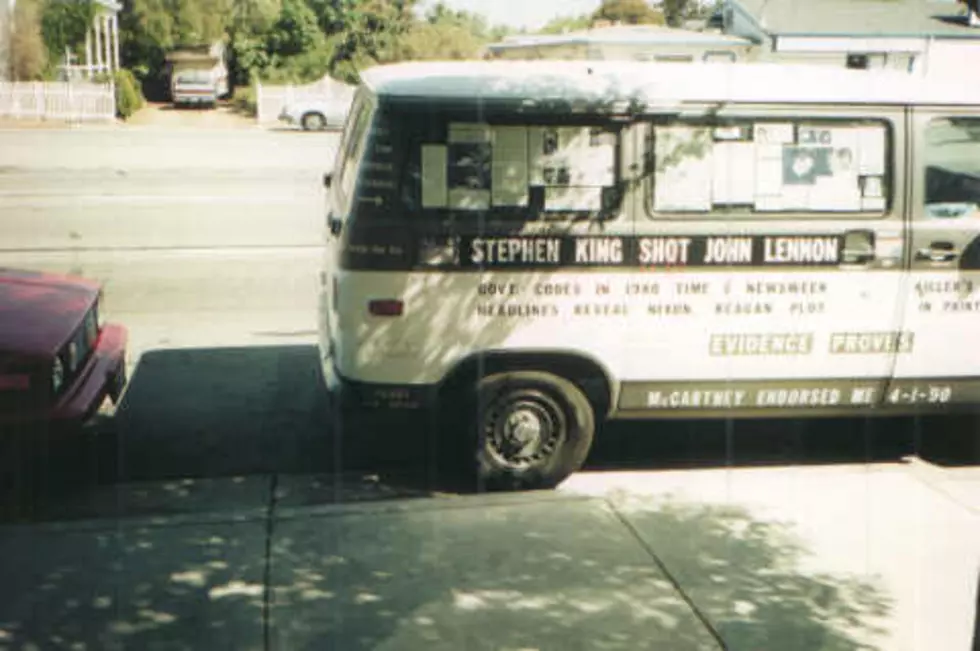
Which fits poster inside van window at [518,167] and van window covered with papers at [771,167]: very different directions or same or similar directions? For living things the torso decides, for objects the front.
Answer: same or similar directions

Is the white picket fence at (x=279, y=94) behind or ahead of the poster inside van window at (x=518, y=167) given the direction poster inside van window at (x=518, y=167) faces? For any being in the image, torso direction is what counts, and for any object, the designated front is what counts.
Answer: behind

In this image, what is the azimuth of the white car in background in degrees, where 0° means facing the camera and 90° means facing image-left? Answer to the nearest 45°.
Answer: approximately 90°

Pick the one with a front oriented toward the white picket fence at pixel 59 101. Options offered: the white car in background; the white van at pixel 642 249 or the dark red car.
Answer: the white car in background

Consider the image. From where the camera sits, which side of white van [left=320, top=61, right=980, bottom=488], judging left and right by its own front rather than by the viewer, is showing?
right

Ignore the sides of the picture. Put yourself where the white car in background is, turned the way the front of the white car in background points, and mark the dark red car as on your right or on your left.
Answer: on your left

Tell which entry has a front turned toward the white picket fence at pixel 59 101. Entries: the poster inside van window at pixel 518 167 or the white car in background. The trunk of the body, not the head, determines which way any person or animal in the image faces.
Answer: the white car in background

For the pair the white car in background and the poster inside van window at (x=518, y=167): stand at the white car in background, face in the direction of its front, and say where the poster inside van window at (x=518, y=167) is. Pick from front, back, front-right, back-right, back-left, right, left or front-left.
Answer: left

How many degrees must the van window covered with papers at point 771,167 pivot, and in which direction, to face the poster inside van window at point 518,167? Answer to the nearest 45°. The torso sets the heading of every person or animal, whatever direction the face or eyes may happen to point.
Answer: approximately 90° to its right

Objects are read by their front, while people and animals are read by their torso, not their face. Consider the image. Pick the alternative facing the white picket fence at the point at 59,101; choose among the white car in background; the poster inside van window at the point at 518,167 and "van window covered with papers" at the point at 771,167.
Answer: the white car in background

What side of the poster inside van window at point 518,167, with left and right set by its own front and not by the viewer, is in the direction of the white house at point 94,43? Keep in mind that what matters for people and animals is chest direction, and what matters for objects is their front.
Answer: back

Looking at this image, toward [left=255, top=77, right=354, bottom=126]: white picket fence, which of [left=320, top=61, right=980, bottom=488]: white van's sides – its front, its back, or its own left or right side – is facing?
left

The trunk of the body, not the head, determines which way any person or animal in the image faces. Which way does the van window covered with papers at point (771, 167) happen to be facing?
toward the camera

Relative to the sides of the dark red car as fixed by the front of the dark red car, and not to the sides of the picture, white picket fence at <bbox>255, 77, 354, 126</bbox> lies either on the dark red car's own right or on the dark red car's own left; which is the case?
on the dark red car's own left

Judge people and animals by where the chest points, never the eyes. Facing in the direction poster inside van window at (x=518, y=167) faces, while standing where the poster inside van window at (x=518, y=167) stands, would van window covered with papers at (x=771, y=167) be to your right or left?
on your left

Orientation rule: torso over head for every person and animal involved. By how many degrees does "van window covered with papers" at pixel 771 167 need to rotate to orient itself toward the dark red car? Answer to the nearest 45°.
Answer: approximately 90° to its right

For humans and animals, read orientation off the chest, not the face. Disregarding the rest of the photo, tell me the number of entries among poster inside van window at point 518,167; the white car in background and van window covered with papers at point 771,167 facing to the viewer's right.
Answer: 0

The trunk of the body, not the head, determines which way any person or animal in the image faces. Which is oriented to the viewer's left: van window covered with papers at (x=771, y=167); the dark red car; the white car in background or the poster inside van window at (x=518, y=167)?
the white car in background
